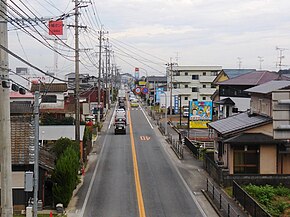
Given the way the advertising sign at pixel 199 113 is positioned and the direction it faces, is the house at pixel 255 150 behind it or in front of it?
in front

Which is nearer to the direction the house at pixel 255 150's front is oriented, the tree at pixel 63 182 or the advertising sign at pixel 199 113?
the tree

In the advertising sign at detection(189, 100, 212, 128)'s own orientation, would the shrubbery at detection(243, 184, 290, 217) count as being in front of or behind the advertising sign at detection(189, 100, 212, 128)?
in front

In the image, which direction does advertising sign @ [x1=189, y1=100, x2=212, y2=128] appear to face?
toward the camera

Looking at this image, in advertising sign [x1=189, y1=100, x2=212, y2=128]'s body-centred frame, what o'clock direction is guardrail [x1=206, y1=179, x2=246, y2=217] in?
The guardrail is roughly at 12 o'clock from the advertising sign.

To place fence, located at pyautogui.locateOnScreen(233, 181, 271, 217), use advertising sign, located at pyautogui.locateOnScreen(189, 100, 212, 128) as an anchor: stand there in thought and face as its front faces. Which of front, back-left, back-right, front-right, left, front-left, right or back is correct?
front
